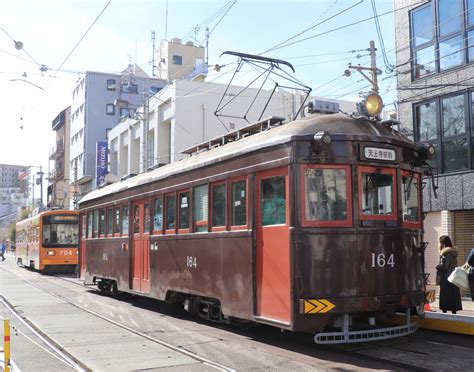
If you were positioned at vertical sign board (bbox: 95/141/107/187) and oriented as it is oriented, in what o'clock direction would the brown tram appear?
The brown tram is roughly at 12 o'clock from the vertical sign board.

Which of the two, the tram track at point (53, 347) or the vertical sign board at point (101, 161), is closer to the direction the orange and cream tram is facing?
the tram track

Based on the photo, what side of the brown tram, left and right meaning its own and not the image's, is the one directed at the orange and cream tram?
back

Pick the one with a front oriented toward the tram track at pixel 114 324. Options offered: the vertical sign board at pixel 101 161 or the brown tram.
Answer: the vertical sign board

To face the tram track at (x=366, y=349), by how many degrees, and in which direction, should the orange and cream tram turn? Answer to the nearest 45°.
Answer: approximately 45° to its right

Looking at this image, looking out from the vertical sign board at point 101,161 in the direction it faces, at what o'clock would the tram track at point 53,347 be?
The tram track is roughly at 12 o'clock from the vertical sign board.

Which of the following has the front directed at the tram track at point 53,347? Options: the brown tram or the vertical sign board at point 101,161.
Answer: the vertical sign board

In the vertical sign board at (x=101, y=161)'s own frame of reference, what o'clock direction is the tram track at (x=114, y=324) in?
The tram track is roughly at 12 o'clock from the vertical sign board.
